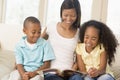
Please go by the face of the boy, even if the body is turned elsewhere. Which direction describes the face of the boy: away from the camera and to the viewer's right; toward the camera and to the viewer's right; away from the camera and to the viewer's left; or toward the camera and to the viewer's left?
toward the camera and to the viewer's right

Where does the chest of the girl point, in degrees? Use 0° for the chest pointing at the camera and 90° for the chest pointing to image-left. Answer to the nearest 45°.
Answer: approximately 0°

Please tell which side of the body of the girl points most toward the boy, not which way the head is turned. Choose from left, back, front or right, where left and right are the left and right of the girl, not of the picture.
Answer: right

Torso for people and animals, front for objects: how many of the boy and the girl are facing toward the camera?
2

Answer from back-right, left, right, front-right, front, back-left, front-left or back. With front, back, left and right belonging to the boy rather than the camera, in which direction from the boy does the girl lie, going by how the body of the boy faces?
left

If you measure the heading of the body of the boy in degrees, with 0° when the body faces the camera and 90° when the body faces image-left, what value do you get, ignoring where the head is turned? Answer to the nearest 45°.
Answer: approximately 0°
